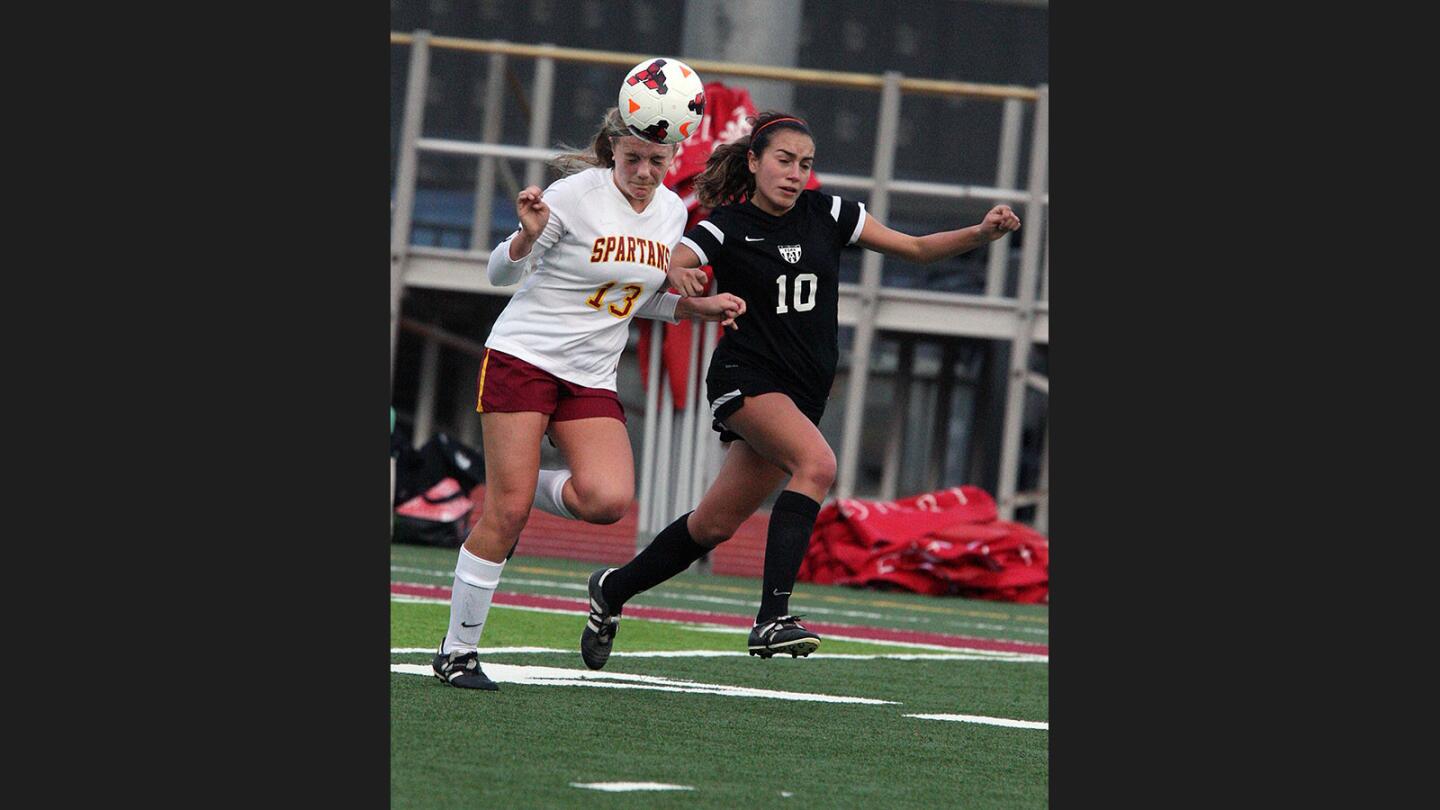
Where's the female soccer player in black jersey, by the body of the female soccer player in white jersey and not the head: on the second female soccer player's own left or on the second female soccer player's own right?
on the second female soccer player's own left

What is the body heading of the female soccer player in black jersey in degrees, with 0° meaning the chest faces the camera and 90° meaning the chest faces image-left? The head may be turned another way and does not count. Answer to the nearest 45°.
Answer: approximately 315°

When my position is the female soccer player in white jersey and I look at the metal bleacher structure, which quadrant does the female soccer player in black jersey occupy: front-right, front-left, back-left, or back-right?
front-right

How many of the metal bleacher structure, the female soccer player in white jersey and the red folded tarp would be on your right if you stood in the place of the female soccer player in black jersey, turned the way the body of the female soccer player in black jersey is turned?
1

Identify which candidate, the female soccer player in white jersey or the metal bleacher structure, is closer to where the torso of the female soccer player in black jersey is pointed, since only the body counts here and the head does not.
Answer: the female soccer player in white jersey

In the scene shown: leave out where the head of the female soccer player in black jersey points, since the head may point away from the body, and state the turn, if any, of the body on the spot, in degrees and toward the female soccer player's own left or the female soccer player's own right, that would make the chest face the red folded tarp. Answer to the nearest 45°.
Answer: approximately 135° to the female soccer player's own left

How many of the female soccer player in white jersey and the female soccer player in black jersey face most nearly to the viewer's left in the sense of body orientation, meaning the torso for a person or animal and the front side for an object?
0

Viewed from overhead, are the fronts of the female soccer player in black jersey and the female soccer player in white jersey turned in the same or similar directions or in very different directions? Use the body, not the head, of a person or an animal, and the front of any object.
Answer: same or similar directions

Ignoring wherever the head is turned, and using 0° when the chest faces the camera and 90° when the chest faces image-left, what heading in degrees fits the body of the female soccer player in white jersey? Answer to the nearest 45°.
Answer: approximately 315°

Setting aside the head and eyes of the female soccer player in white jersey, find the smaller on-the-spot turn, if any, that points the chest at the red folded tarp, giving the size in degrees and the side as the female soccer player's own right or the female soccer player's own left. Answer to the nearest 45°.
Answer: approximately 135° to the female soccer player's own left

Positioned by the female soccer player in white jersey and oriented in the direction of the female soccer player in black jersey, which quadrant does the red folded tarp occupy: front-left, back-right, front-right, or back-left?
front-left

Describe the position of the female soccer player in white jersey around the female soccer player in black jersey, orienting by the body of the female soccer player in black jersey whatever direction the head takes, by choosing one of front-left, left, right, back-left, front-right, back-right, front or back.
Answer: right
